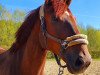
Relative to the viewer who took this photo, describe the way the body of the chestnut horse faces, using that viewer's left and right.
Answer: facing the viewer and to the right of the viewer
